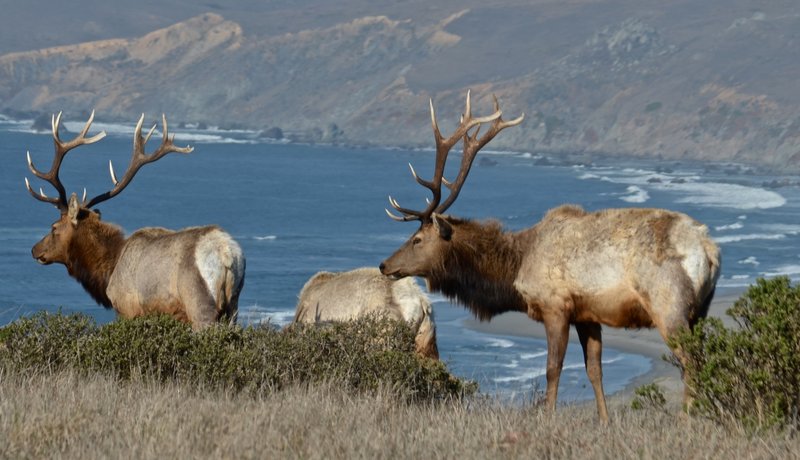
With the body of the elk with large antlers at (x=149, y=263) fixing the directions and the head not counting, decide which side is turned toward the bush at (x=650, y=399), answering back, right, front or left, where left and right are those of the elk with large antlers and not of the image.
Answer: back

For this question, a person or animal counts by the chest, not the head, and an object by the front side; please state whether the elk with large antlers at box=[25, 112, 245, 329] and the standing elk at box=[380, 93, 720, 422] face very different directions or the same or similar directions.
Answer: same or similar directions

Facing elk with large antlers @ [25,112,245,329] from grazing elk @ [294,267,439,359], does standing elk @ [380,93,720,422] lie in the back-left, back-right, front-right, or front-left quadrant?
back-left

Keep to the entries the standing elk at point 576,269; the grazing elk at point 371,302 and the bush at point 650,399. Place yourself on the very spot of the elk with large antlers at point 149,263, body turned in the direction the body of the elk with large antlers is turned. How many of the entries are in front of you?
0

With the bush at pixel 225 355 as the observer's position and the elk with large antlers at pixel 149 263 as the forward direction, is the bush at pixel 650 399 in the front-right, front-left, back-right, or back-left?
back-right

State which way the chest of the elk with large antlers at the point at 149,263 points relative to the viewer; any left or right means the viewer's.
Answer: facing away from the viewer and to the left of the viewer

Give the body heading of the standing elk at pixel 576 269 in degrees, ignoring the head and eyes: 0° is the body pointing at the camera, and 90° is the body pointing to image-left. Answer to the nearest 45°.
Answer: approximately 90°

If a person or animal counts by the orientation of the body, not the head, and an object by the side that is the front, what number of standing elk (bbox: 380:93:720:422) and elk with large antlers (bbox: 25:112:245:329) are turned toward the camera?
0
